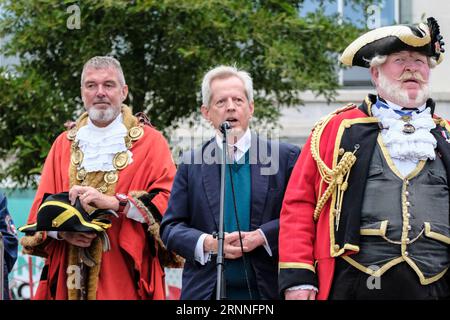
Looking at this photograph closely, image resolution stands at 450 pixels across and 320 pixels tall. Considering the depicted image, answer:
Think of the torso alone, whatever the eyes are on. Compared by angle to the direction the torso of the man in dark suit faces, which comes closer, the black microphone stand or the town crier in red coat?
the black microphone stand

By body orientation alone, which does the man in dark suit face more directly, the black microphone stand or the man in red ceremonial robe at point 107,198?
the black microphone stand

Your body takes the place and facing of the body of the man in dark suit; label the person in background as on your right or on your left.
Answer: on your right

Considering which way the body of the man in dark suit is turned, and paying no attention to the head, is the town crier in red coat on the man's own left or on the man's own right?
on the man's own left

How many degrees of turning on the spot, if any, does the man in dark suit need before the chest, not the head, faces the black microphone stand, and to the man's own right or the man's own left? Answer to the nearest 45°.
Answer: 0° — they already face it

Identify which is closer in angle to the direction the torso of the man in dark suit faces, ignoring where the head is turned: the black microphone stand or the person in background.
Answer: the black microphone stand
